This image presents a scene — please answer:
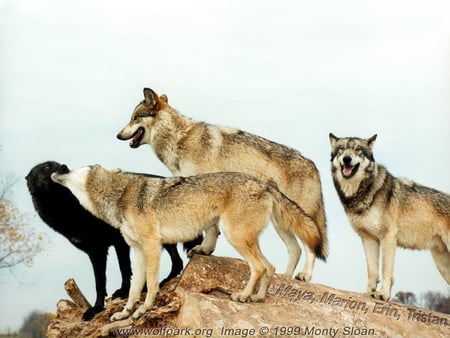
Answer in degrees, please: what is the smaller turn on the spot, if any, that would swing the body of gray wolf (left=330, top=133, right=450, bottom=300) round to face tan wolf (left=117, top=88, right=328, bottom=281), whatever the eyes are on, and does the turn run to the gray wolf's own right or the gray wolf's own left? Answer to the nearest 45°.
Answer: approximately 45° to the gray wolf's own right

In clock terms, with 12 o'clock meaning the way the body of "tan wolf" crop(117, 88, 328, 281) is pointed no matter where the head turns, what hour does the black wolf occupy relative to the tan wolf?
The black wolf is roughly at 11 o'clock from the tan wolf.

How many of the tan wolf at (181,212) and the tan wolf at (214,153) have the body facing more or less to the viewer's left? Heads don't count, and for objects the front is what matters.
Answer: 2

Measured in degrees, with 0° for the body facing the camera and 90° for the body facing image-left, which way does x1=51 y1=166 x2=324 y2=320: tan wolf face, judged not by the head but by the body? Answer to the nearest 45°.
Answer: approximately 90°

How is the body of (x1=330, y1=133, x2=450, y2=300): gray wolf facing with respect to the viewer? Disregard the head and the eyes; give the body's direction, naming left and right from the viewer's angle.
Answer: facing the viewer and to the left of the viewer

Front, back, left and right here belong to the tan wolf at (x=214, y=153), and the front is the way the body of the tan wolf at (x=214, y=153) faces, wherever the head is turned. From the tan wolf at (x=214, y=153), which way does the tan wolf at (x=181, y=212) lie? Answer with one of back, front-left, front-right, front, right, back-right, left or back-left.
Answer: left

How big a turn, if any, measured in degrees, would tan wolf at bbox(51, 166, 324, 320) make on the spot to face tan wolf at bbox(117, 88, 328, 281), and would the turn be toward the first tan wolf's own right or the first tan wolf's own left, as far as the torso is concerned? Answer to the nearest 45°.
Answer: approximately 90° to the first tan wolf's own right

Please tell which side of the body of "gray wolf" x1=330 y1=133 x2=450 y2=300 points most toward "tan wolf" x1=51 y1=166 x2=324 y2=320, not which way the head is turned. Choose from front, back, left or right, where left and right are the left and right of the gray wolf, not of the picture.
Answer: front

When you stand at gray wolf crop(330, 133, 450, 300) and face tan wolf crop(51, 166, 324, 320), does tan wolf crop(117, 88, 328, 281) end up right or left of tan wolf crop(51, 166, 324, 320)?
right

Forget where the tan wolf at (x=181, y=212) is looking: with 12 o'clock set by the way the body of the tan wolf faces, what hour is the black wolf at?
The black wolf is roughly at 1 o'clock from the tan wolf.

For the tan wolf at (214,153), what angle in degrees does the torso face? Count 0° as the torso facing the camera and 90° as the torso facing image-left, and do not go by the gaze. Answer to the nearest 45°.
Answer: approximately 90°
